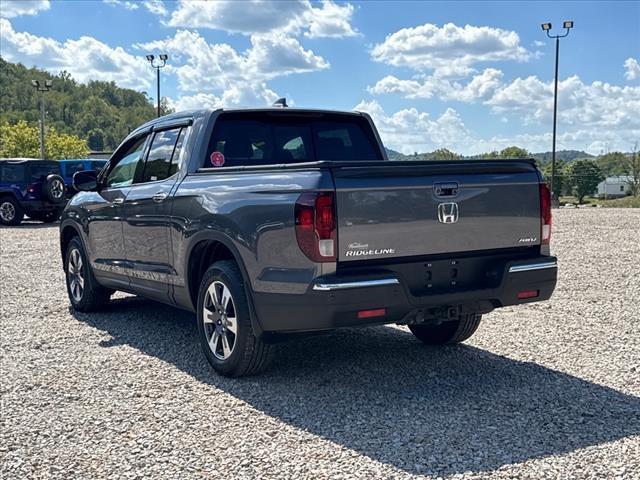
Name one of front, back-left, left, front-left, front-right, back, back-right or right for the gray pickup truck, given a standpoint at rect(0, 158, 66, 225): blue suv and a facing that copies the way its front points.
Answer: back-left

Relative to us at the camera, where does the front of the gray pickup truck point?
facing away from the viewer and to the left of the viewer

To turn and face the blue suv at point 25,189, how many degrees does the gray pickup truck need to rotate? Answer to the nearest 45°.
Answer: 0° — it already faces it

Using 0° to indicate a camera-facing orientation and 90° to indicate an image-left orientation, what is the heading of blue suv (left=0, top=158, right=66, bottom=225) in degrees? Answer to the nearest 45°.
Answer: approximately 135°

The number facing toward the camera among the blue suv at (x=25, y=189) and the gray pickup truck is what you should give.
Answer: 0
